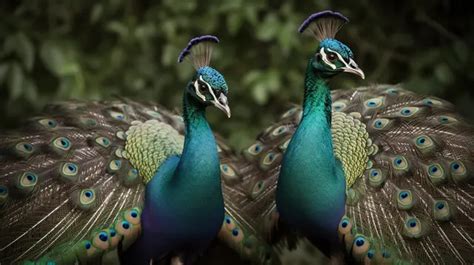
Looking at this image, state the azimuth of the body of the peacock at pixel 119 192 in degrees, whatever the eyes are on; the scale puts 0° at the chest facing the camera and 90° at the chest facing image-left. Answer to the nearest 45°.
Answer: approximately 315°

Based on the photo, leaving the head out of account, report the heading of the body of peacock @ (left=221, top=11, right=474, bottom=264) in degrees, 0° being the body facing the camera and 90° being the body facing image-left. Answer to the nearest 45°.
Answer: approximately 45°
